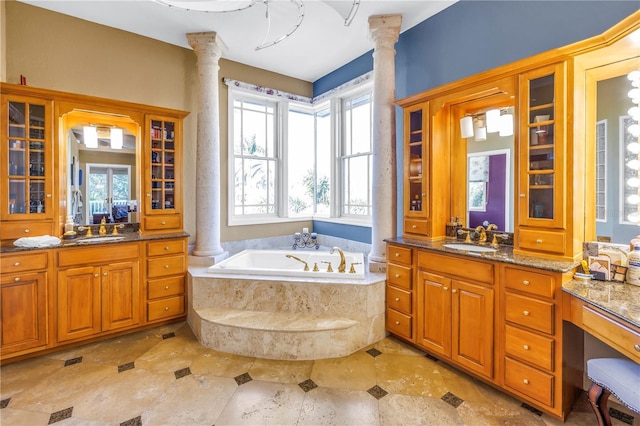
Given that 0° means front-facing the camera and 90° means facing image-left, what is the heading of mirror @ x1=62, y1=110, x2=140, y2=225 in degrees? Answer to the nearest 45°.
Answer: approximately 0°

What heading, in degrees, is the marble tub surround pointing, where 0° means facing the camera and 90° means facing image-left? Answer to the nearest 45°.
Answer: approximately 0°

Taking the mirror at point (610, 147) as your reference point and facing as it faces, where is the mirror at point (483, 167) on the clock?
the mirror at point (483, 167) is roughly at 2 o'clock from the mirror at point (610, 147).

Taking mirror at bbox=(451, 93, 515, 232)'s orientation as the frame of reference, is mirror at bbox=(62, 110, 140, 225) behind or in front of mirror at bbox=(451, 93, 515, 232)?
in front

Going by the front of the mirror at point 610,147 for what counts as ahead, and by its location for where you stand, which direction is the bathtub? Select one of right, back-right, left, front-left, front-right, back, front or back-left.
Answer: front-right

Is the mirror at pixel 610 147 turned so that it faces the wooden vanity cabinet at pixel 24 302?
yes

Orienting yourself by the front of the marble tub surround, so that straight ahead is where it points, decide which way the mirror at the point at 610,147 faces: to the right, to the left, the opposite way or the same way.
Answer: to the right

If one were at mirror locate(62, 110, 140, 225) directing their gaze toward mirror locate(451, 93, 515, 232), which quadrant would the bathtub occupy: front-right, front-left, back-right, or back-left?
front-left

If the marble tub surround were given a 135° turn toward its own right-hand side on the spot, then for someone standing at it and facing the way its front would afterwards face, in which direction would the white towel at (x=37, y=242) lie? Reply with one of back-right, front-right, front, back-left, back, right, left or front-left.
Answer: front-left

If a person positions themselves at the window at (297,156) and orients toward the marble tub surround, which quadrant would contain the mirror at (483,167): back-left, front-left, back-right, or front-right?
front-left

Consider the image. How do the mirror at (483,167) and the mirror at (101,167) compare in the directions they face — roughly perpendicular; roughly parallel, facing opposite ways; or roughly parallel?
roughly perpendicular

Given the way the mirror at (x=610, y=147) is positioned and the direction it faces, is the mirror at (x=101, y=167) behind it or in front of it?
in front

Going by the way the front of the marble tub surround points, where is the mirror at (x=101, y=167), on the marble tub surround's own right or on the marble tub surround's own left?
on the marble tub surround's own right

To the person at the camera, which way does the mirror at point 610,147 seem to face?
facing the viewer and to the left of the viewer

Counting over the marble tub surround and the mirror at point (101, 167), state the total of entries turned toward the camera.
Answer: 2
